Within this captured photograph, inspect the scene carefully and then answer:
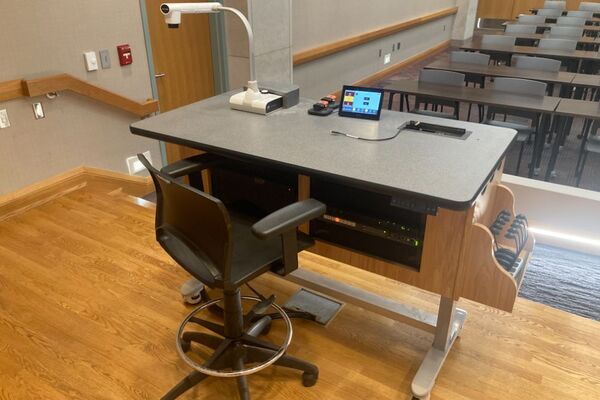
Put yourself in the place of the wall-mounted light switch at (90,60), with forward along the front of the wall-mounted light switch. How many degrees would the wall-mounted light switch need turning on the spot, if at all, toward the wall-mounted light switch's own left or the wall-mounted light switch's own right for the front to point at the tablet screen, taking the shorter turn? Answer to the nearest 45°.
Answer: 0° — it already faces it

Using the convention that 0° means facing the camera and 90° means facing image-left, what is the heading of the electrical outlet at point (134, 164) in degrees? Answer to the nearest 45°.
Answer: approximately 315°

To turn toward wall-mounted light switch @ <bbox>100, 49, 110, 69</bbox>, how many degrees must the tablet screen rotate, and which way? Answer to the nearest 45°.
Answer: approximately 135° to its right

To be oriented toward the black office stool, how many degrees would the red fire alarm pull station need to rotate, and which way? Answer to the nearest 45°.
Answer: approximately 45° to its right

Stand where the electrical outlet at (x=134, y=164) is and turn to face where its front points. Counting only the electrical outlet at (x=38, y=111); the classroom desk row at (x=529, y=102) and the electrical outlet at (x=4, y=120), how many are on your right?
2

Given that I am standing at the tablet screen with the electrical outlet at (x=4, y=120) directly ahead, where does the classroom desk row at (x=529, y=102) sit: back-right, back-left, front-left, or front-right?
back-right

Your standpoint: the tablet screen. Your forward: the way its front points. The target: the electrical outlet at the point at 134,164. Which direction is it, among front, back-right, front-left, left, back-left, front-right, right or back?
back-right

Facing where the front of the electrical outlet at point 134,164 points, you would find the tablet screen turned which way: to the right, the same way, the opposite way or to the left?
to the right

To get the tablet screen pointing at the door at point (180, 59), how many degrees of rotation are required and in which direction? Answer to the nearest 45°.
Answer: approximately 135° to its right

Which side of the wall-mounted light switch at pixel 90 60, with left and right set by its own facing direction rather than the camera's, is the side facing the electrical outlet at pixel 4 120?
right
